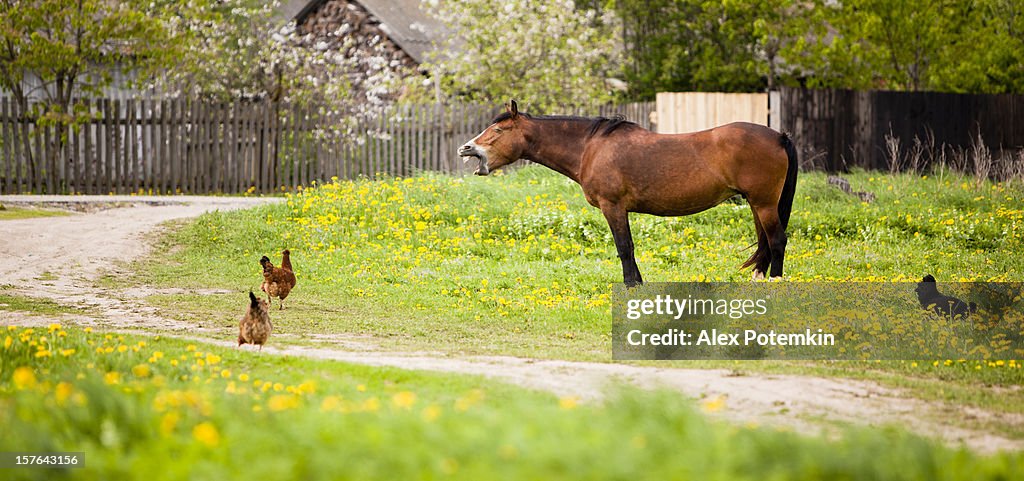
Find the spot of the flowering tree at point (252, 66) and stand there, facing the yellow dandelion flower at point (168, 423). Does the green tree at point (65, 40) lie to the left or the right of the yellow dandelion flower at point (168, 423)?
right

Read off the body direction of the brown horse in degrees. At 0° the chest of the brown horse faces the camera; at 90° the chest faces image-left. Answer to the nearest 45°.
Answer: approximately 90°

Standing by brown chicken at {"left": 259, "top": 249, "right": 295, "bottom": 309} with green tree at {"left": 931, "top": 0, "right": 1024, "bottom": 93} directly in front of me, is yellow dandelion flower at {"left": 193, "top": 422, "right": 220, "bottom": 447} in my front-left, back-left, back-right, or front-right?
back-right

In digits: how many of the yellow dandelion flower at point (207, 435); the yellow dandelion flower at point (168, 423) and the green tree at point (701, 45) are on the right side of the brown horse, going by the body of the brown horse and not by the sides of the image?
1

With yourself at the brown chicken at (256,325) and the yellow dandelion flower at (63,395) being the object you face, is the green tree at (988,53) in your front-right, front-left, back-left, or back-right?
back-left

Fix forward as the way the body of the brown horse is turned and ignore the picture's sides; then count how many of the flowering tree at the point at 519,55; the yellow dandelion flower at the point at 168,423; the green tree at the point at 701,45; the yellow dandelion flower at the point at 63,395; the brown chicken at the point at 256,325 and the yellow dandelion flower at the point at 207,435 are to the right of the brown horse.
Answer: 2

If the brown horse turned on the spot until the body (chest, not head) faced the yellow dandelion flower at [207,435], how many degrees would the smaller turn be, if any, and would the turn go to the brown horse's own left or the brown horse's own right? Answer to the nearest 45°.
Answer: approximately 90° to the brown horse's own left

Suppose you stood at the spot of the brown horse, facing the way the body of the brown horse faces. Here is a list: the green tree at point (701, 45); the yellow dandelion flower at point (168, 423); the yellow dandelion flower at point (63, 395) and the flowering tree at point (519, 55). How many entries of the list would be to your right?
2

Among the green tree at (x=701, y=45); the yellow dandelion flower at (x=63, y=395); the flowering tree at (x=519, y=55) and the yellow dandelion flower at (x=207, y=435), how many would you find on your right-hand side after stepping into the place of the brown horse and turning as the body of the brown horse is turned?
2

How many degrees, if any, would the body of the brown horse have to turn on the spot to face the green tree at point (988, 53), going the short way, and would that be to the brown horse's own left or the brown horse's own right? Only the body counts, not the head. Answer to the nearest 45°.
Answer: approximately 135° to the brown horse's own right
